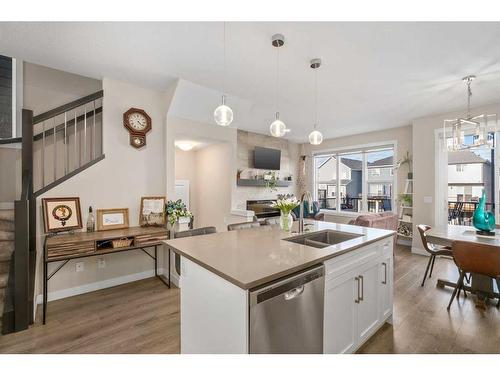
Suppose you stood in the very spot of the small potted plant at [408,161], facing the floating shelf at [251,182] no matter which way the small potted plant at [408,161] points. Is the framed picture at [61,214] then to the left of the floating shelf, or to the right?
left

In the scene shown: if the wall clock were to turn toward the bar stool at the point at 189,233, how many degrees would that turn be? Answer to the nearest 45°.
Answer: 0° — it already faces it

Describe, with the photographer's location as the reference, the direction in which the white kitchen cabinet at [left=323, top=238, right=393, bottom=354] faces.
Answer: facing the viewer and to the right of the viewer

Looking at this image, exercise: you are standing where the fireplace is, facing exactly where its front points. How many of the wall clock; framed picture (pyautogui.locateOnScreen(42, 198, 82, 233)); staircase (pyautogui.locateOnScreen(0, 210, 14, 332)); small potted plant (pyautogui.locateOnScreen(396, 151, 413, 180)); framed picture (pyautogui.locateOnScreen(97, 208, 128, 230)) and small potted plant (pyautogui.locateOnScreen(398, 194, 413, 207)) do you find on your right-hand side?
4

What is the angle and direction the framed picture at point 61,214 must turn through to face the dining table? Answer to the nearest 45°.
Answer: approximately 45° to its left

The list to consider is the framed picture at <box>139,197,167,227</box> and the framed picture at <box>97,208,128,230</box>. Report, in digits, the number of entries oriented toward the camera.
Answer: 2

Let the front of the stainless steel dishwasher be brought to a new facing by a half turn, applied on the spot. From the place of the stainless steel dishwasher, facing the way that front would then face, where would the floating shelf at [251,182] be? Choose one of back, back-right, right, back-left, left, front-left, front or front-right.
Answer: front-right

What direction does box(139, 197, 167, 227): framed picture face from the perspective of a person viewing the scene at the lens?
facing the viewer

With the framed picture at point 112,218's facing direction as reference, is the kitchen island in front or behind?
in front

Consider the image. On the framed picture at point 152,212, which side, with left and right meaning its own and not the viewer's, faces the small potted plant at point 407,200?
left

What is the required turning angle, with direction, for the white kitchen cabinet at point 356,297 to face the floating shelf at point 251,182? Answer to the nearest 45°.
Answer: approximately 180°

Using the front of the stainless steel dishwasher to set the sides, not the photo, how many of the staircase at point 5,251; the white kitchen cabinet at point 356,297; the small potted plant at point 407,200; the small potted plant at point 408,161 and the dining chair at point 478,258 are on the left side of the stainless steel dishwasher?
4

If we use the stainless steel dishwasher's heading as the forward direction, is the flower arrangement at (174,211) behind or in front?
behind

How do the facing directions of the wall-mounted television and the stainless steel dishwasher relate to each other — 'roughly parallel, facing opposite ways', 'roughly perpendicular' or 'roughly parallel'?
roughly parallel

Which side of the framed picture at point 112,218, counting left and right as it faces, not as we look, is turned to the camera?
front

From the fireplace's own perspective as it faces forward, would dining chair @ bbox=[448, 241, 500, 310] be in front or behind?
in front

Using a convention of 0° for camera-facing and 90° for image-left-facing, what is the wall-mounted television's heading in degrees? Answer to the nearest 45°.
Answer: approximately 315°

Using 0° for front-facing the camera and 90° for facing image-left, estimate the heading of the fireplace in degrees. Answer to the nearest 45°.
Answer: approximately 315°
